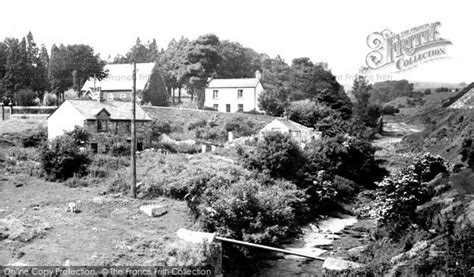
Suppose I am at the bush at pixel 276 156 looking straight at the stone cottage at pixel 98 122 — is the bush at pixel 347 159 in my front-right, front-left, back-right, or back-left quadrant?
back-right

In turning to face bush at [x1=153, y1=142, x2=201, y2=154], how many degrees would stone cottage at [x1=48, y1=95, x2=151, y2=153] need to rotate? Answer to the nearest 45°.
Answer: approximately 45° to its left

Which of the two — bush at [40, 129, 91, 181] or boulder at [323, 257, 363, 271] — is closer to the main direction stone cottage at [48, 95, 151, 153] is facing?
the boulder

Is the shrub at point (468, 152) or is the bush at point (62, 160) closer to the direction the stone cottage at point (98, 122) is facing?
the shrub

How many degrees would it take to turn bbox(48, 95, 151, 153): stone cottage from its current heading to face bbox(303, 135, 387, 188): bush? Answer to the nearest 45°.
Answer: approximately 45° to its left

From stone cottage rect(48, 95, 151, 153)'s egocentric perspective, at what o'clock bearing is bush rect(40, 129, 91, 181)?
The bush is roughly at 2 o'clock from the stone cottage.

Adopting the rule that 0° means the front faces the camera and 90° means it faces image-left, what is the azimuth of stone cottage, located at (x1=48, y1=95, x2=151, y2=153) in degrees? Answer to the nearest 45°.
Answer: approximately 315°
